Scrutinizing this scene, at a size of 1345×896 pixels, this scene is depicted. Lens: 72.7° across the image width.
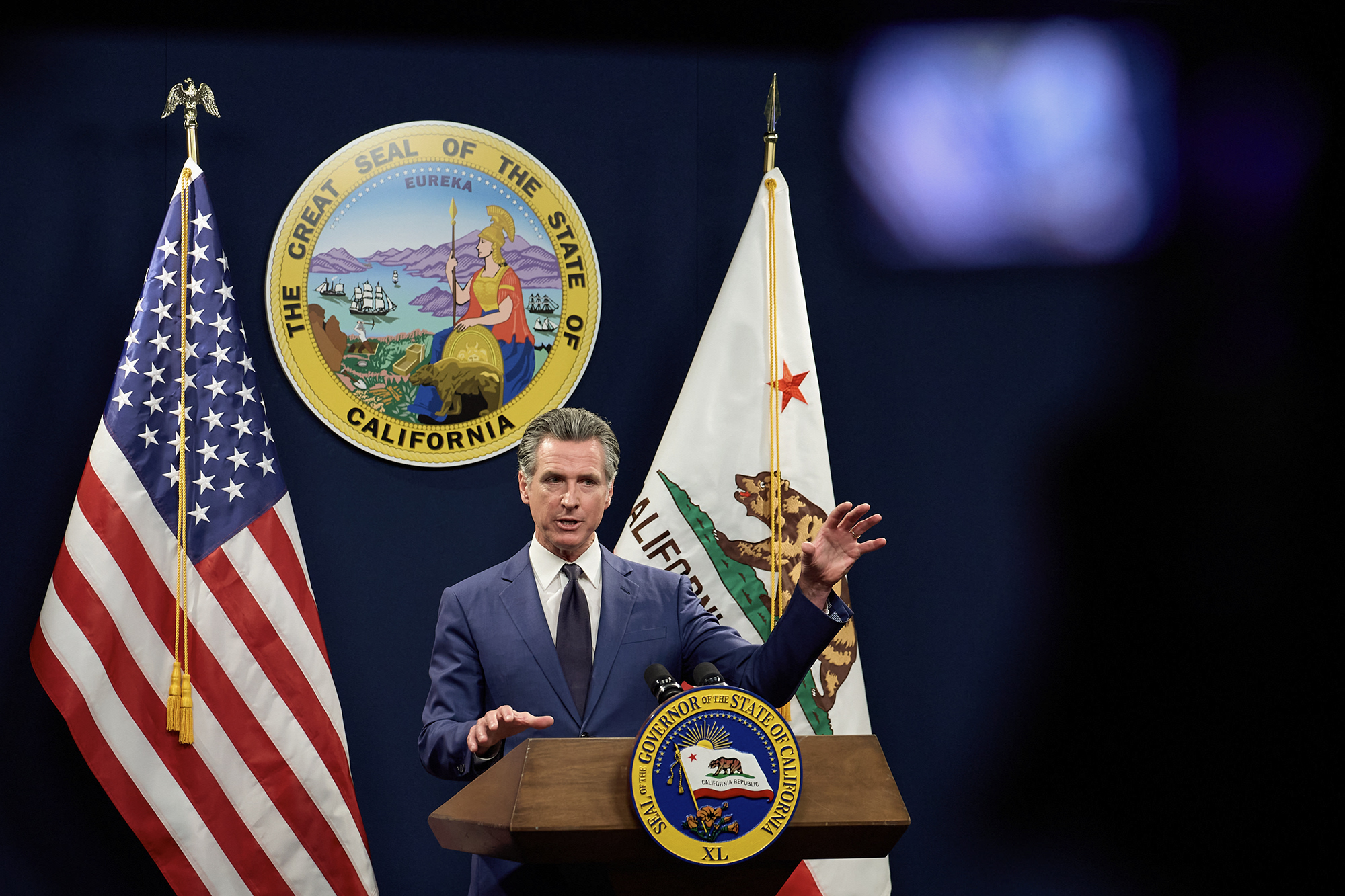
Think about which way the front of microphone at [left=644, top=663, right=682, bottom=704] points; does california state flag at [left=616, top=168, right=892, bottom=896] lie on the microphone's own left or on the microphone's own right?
on the microphone's own right

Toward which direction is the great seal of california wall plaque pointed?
toward the camera

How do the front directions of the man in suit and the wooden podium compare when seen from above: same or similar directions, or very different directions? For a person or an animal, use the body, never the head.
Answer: same or similar directions

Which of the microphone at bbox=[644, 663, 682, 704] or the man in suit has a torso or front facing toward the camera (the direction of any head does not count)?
the man in suit

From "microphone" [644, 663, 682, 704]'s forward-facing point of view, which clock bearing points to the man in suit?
The man in suit is roughly at 1 o'clock from the microphone.

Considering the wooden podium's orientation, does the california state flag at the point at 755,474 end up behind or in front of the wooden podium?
behind

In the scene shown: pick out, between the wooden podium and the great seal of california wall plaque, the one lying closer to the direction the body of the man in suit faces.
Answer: the wooden podium

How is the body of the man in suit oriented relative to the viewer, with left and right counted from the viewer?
facing the viewer

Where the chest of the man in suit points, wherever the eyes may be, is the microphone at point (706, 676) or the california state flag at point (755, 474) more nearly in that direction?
the microphone

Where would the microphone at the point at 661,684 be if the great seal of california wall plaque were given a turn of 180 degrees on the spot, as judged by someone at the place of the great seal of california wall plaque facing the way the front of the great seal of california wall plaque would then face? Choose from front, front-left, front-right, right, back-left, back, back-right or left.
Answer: back
